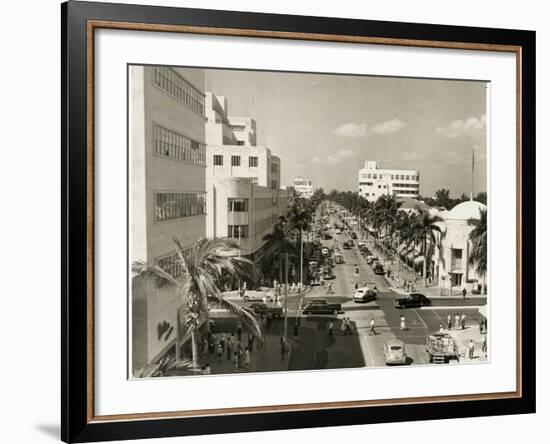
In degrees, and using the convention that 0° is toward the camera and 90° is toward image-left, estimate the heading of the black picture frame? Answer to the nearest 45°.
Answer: approximately 315°
